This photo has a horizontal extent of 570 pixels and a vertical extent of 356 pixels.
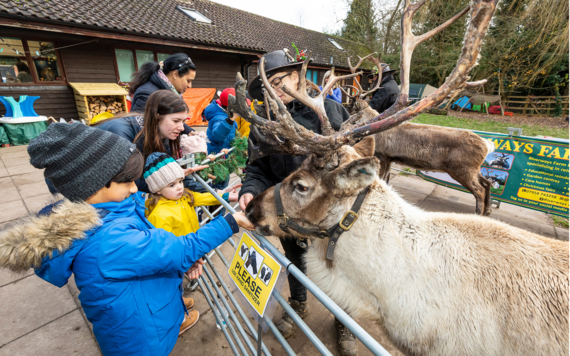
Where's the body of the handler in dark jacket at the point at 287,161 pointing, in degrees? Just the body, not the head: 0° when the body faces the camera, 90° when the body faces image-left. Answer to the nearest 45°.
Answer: approximately 45°

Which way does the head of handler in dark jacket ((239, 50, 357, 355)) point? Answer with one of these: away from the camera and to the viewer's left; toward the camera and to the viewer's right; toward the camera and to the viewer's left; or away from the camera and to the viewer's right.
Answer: toward the camera and to the viewer's left

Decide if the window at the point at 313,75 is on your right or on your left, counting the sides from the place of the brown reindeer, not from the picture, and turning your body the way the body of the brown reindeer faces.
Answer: on your right

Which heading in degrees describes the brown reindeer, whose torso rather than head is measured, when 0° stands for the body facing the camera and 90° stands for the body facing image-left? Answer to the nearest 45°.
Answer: approximately 90°

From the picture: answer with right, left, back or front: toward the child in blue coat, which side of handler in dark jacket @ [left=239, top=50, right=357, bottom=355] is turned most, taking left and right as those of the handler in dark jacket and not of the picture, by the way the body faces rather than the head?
front

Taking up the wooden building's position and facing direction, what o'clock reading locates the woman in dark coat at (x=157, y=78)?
The woman in dark coat is roughly at 1 o'clock from the wooden building.

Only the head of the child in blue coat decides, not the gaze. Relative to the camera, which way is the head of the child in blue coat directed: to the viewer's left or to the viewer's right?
to the viewer's right

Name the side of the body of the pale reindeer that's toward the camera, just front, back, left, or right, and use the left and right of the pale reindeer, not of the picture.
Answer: left

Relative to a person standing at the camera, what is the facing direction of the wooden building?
facing the viewer and to the right of the viewer

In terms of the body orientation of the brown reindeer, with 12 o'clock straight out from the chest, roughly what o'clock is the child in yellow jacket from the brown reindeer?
The child in yellow jacket is roughly at 10 o'clock from the brown reindeer.

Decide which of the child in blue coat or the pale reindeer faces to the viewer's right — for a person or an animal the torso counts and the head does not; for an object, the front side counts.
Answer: the child in blue coat

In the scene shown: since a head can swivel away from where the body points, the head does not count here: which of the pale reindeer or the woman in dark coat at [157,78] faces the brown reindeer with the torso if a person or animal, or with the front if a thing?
the woman in dark coat

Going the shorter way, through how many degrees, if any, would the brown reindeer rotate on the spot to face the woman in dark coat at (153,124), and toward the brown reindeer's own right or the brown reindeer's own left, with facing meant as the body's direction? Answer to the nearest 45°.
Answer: approximately 45° to the brown reindeer's own left

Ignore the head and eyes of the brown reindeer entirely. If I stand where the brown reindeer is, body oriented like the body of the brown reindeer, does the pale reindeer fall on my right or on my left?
on my left

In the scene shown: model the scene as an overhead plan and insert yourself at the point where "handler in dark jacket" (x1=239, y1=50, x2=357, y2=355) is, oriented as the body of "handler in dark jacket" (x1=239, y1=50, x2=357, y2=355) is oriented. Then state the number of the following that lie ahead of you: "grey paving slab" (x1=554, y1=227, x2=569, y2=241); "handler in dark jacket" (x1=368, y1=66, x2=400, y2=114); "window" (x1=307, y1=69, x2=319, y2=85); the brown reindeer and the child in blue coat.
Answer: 1

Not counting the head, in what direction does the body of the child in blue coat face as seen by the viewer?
to the viewer's right

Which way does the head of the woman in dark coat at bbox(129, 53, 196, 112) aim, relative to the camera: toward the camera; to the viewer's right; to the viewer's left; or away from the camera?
to the viewer's right
